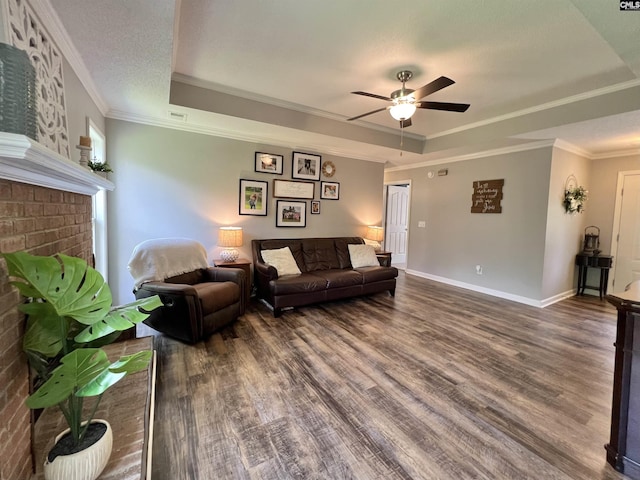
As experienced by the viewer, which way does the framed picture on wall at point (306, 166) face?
facing the viewer and to the right of the viewer

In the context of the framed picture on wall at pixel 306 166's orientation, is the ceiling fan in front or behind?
in front

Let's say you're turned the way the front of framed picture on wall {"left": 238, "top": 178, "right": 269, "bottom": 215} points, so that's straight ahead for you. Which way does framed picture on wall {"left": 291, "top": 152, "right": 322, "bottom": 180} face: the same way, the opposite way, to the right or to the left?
the same way

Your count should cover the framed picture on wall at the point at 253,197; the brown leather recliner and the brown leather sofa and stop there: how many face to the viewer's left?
0

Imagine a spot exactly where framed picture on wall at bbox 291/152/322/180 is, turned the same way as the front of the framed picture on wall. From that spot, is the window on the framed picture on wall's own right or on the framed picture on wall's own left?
on the framed picture on wall's own right

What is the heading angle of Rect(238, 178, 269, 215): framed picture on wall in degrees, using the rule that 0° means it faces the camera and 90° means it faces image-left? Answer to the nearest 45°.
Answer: approximately 315°

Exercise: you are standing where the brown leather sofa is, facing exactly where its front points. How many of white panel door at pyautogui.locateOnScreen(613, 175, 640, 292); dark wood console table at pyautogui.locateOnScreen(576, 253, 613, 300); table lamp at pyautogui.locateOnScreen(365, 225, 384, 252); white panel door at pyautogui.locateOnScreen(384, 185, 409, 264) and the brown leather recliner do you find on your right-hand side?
1

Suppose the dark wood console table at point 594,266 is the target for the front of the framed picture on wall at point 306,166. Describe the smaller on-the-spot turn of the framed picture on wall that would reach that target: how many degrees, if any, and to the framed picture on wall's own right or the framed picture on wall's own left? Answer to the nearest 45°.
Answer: approximately 45° to the framed picture on wall's own left

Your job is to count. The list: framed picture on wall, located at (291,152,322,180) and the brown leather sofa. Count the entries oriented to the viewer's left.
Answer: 0

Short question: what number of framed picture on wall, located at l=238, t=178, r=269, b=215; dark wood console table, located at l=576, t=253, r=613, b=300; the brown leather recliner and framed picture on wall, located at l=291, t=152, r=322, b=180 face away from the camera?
0
